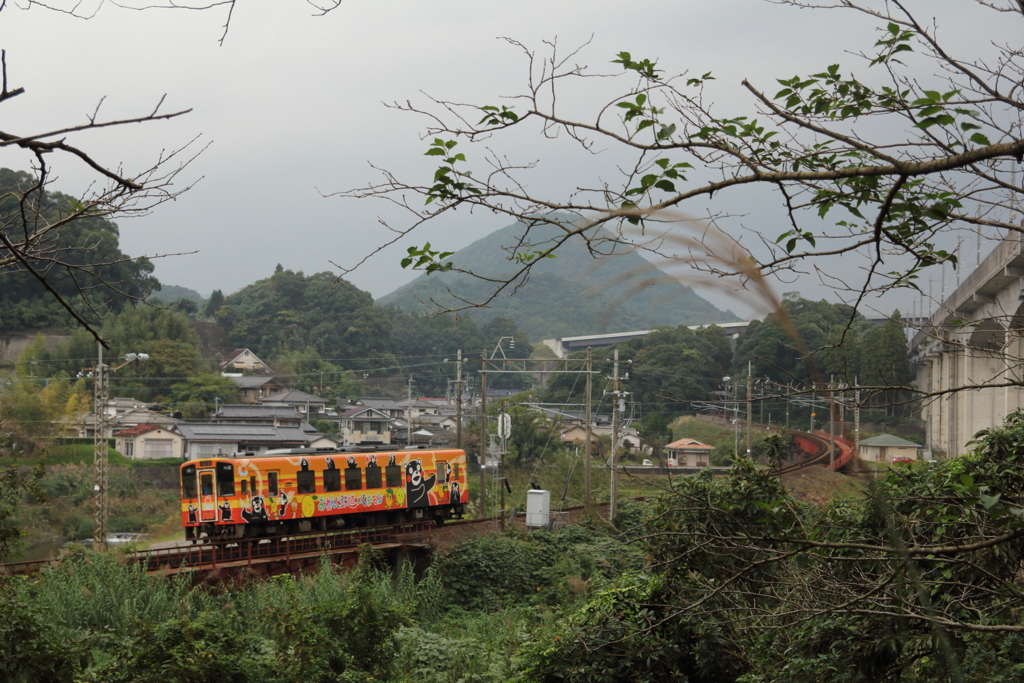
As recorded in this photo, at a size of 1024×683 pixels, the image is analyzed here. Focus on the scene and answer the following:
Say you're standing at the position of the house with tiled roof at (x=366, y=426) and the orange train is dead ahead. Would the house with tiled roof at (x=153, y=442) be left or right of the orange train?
right
